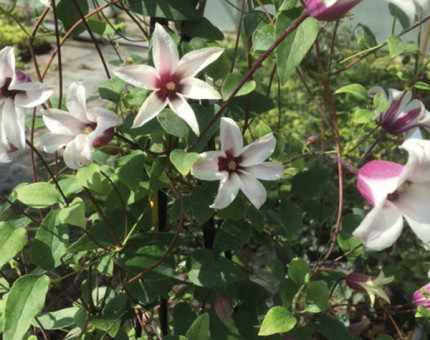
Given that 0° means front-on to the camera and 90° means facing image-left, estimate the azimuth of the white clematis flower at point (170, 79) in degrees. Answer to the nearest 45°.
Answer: approximately 0°

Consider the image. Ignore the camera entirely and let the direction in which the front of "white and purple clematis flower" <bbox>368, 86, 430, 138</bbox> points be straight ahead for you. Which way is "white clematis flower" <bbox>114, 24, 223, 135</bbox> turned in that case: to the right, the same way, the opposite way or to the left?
to the right

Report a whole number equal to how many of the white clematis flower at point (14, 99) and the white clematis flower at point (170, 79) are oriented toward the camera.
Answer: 2
